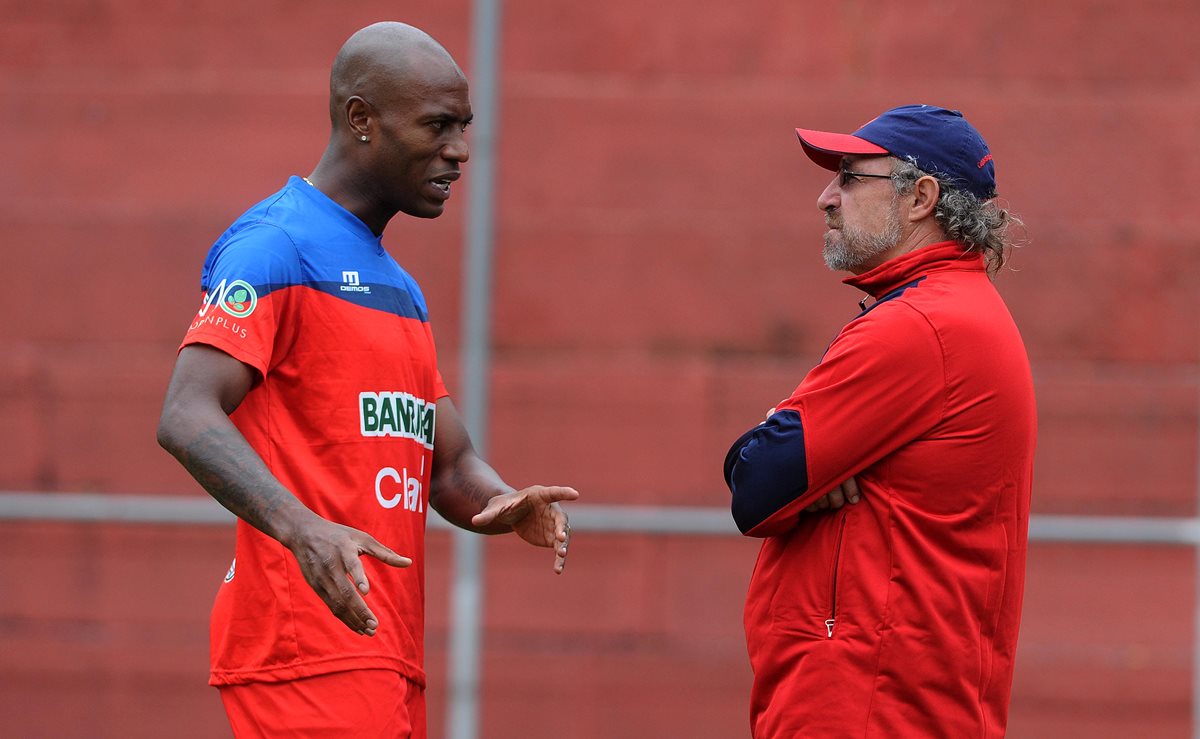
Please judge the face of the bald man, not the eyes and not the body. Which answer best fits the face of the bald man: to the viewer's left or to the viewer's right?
to the viewer's right

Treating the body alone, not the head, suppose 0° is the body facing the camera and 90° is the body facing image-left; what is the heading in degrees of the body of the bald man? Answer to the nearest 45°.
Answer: approximately 315°

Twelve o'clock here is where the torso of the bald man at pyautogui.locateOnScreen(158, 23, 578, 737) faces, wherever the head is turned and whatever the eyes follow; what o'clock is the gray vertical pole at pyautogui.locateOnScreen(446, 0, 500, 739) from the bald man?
The gray vertical pole is roughly at 8 o'clock from the bald man.
